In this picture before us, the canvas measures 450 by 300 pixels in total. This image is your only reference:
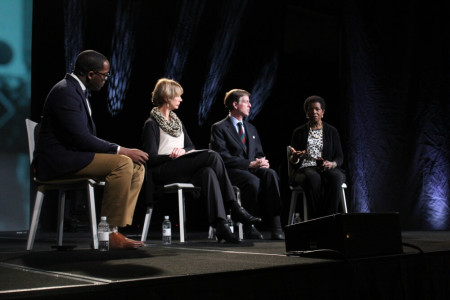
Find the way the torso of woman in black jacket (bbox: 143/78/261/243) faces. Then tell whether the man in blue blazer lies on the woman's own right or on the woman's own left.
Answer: on the woman's own right

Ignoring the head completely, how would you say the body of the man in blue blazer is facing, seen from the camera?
to the viewer's right

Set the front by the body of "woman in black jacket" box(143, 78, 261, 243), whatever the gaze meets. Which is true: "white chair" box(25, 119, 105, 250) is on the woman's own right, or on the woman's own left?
on the woman's own right

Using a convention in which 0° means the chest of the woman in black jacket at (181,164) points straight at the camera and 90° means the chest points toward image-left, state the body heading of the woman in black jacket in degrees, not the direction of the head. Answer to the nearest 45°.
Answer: approximately 315°

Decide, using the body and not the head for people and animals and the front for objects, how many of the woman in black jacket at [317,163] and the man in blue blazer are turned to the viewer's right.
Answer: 1

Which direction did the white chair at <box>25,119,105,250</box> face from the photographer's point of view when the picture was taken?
facing to the right of the viewer

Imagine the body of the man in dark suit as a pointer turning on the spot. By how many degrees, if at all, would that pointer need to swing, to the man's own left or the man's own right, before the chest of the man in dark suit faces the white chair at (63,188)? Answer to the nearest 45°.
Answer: approximately 90° to the man's own right

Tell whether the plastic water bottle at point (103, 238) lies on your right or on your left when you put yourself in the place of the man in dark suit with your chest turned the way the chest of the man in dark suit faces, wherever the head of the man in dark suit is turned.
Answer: on your right
